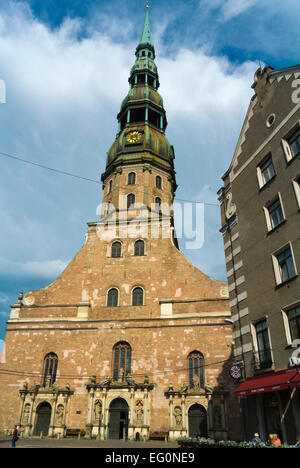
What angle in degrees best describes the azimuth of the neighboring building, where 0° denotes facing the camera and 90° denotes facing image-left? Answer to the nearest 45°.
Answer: approximately 45°

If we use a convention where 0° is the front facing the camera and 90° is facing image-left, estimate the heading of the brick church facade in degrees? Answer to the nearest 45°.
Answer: approximately 0°

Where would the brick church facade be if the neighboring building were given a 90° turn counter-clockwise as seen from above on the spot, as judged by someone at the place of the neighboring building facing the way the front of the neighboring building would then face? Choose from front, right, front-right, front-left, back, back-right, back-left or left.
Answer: back
